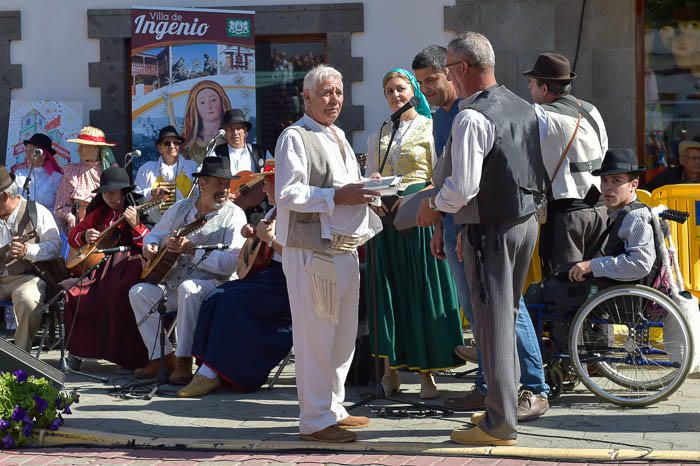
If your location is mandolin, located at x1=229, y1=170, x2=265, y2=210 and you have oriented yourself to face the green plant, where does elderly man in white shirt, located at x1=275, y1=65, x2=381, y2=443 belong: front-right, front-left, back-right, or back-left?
front-left

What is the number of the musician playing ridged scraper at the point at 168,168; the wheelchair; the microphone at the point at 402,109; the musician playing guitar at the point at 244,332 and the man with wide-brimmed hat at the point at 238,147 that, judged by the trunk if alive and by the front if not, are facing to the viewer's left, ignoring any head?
2

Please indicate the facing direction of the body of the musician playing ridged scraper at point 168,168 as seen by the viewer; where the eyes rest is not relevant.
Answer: toward the camera

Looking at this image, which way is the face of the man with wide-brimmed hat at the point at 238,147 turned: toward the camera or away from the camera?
toward the camera

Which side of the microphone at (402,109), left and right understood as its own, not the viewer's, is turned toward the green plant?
back

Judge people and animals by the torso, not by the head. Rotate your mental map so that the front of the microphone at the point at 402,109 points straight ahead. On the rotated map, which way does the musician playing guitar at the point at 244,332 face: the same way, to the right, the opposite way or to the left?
the opposite way

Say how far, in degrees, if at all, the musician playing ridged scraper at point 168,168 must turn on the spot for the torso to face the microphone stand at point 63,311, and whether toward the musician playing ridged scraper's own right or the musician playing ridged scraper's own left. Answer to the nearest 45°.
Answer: approximately 45° to the musician playing ridged scraper's own right

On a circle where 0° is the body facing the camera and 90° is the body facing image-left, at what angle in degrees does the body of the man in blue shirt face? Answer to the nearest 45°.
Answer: approximately 45°

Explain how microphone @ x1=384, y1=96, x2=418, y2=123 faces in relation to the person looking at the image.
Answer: facing to the right of the viewer

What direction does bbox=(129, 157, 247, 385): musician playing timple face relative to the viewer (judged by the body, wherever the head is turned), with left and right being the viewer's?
facing the viewer and to the left of the viewer

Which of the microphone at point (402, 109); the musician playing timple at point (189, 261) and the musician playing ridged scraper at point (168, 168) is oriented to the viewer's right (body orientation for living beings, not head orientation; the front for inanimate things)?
the microphone

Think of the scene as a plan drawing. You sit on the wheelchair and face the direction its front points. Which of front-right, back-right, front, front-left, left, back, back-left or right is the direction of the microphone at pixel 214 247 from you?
front

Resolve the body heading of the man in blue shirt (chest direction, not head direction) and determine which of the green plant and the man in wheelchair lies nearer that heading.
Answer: the green plant

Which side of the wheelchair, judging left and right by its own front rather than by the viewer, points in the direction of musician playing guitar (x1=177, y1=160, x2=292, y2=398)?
front

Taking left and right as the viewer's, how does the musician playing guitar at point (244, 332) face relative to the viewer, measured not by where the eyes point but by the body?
facing to the left of the viewer

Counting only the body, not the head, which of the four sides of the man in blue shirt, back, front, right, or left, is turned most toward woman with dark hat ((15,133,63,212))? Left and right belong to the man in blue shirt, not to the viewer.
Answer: right

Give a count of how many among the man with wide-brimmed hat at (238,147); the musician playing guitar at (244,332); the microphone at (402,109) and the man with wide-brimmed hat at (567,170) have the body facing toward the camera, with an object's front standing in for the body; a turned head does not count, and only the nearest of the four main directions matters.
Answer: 1

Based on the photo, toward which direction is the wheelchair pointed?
to the viewer's left
